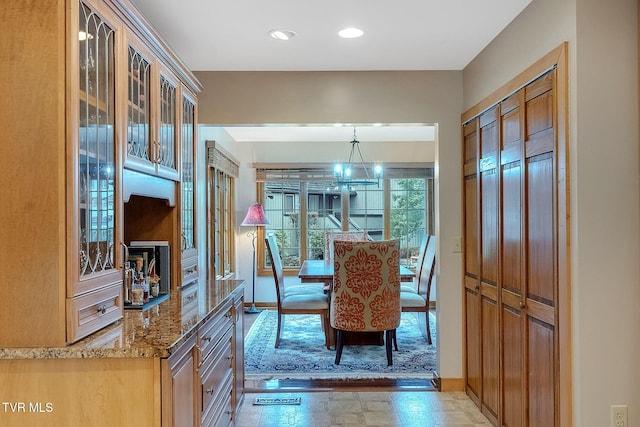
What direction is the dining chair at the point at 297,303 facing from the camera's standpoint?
to the viewer's right

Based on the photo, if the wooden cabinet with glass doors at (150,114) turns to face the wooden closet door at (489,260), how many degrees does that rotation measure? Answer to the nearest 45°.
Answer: approximately 45° to its left

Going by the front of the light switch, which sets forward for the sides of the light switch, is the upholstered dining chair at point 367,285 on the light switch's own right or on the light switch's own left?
on the light switch's own right

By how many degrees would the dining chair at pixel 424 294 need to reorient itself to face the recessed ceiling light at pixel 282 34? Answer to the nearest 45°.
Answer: approximately 90° to its left

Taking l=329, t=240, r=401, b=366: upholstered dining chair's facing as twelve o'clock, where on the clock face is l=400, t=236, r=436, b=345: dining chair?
The dining chair is roughly at 1 o'clock from the upholstered dining chair.

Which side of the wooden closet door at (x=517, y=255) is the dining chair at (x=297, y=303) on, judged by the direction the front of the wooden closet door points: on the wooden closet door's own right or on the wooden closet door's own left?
on the wooden closet door's own right

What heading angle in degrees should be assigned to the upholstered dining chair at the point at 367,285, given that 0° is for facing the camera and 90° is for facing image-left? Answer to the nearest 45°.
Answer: approximately 180°

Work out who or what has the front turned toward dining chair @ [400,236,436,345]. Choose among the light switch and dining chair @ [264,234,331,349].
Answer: dining chair @ [264,234,331,349]

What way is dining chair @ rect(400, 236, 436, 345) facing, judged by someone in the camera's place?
facing to the left of the viewer
